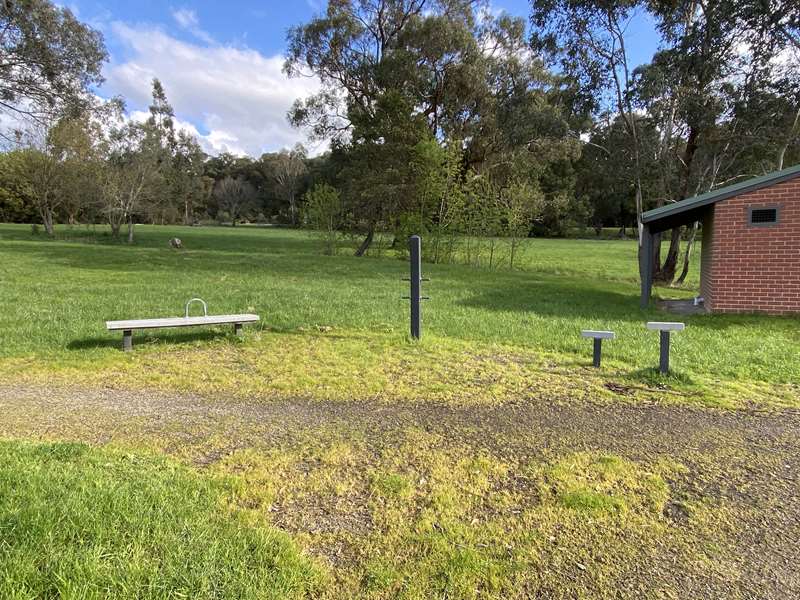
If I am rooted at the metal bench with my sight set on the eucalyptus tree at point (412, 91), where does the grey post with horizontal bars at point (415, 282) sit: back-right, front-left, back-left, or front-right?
front-right

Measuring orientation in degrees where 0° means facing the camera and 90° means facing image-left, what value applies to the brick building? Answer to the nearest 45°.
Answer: approximately 90°

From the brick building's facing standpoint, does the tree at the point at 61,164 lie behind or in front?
in front

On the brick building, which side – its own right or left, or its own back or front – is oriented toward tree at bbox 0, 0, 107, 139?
front

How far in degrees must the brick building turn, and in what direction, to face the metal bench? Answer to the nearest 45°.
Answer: approximately 45° to its left

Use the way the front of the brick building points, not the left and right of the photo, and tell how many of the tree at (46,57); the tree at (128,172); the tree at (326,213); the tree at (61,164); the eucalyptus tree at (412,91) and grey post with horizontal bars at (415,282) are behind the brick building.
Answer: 0

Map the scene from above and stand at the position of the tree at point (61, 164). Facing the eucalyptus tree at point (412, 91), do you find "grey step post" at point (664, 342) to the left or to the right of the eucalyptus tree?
right

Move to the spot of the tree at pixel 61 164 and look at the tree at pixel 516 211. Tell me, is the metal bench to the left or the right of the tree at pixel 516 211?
right

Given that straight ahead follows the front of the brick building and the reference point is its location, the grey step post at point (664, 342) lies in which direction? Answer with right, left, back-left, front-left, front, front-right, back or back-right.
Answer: left

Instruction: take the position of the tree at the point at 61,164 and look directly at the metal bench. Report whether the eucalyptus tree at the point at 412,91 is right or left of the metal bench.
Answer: left

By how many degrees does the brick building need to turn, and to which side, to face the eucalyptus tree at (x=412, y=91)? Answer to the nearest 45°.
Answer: approximately 45° to its right
